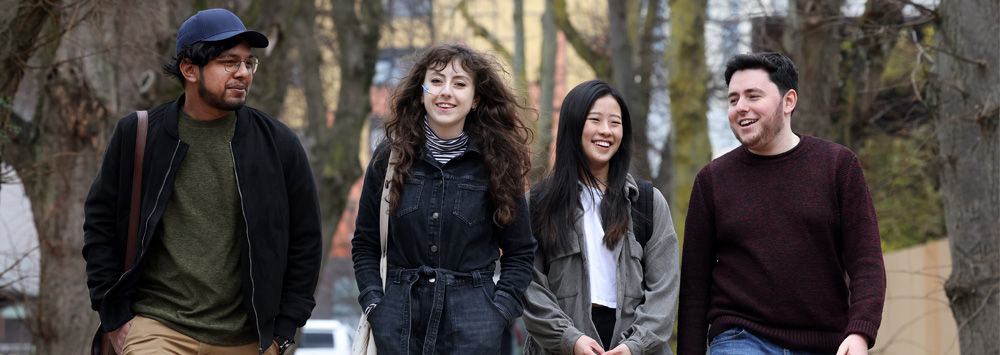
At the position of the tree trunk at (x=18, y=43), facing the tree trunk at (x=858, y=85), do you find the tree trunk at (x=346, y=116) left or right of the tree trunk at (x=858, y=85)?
left

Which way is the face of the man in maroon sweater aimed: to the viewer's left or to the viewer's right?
to the viewer's left

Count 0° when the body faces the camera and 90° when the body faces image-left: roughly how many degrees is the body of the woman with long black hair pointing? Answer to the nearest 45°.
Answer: approximately 0°

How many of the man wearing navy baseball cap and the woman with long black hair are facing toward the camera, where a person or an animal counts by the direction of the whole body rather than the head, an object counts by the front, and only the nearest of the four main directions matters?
2

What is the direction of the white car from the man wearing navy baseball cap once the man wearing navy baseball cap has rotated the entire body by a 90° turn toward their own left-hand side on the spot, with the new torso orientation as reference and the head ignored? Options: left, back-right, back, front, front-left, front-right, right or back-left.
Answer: left

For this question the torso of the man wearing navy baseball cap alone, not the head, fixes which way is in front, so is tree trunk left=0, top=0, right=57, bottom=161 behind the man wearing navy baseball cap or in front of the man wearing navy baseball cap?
behind
